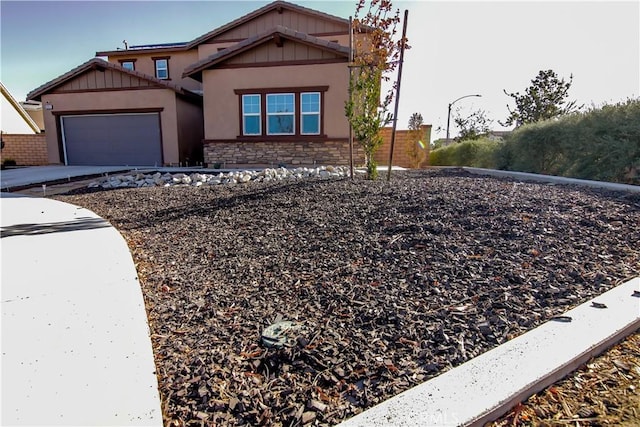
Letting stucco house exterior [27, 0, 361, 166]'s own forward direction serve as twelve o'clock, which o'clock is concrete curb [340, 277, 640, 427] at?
The concrete curb is roughly at 12 o'clock from the stucco house exterior.

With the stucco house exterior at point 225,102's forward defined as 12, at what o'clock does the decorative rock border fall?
The decorative rock border is roughly at 12 o'clock from the stucco house exterior.

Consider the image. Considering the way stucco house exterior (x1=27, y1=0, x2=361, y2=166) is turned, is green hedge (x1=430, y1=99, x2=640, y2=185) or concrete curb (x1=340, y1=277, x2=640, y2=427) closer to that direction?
the concrete curb

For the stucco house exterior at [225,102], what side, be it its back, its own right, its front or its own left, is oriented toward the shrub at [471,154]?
left

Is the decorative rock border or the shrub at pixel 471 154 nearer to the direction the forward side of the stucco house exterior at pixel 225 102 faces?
the decorative rock border

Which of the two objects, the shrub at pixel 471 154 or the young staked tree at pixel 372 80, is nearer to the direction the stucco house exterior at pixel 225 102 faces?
the young staked tree

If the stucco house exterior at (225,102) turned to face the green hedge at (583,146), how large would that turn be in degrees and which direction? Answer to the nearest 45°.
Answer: approximately 45° to its left

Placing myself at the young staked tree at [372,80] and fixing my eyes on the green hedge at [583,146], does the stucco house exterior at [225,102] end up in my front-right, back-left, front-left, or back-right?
back-left

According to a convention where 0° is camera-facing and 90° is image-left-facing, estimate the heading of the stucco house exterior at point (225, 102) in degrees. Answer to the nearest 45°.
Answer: approximately 0°

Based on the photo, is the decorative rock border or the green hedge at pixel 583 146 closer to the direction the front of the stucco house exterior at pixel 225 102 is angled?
the decorative rock border
